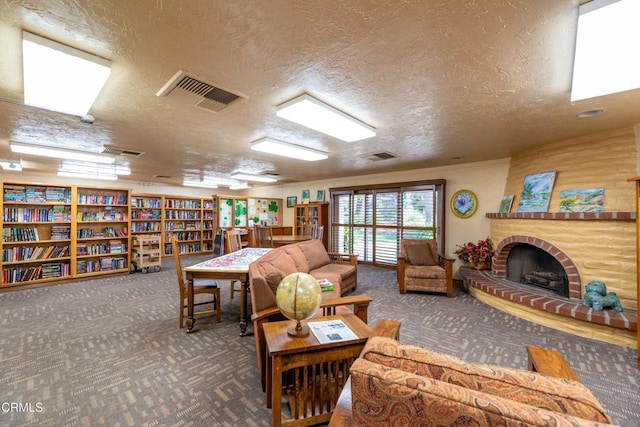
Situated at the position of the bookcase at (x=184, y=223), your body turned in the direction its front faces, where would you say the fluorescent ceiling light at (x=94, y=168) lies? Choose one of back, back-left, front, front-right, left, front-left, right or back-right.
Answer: front-right

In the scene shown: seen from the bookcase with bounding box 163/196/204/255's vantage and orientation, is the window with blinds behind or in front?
in front

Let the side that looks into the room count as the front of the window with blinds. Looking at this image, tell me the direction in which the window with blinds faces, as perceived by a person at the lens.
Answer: facing the viewer and to the left of the viewer

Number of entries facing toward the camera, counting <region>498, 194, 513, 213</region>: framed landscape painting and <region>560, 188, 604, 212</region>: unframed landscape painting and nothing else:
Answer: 2

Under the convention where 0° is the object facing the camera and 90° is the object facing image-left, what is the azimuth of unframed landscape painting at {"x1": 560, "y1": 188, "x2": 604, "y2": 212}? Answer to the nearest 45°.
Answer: approximately 0°

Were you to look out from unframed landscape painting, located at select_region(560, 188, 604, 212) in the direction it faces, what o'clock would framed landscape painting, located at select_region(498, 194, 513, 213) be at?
framed landscape painting, located at select_region(498, 194, 513, 213) is roughly at 4 o'clock from unframed landscape painting, located at select_region(560, 188, 604, 212).

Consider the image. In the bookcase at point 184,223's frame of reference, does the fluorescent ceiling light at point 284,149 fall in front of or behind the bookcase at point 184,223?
in front

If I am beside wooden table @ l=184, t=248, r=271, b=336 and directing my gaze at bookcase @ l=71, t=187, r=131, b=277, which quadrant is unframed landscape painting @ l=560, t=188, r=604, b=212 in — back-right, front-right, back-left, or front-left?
back-right

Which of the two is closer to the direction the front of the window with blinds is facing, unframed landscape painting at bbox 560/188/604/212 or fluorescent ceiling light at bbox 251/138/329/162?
the fluorescent ceiling light

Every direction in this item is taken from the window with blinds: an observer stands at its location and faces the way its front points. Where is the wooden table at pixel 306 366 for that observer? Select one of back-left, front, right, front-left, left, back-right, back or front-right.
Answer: front-left

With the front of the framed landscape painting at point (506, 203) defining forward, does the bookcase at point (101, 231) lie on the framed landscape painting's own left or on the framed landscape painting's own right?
on the framed landscape painting's own right

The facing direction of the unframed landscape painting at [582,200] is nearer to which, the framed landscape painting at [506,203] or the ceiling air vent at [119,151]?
the ceiling air vent
